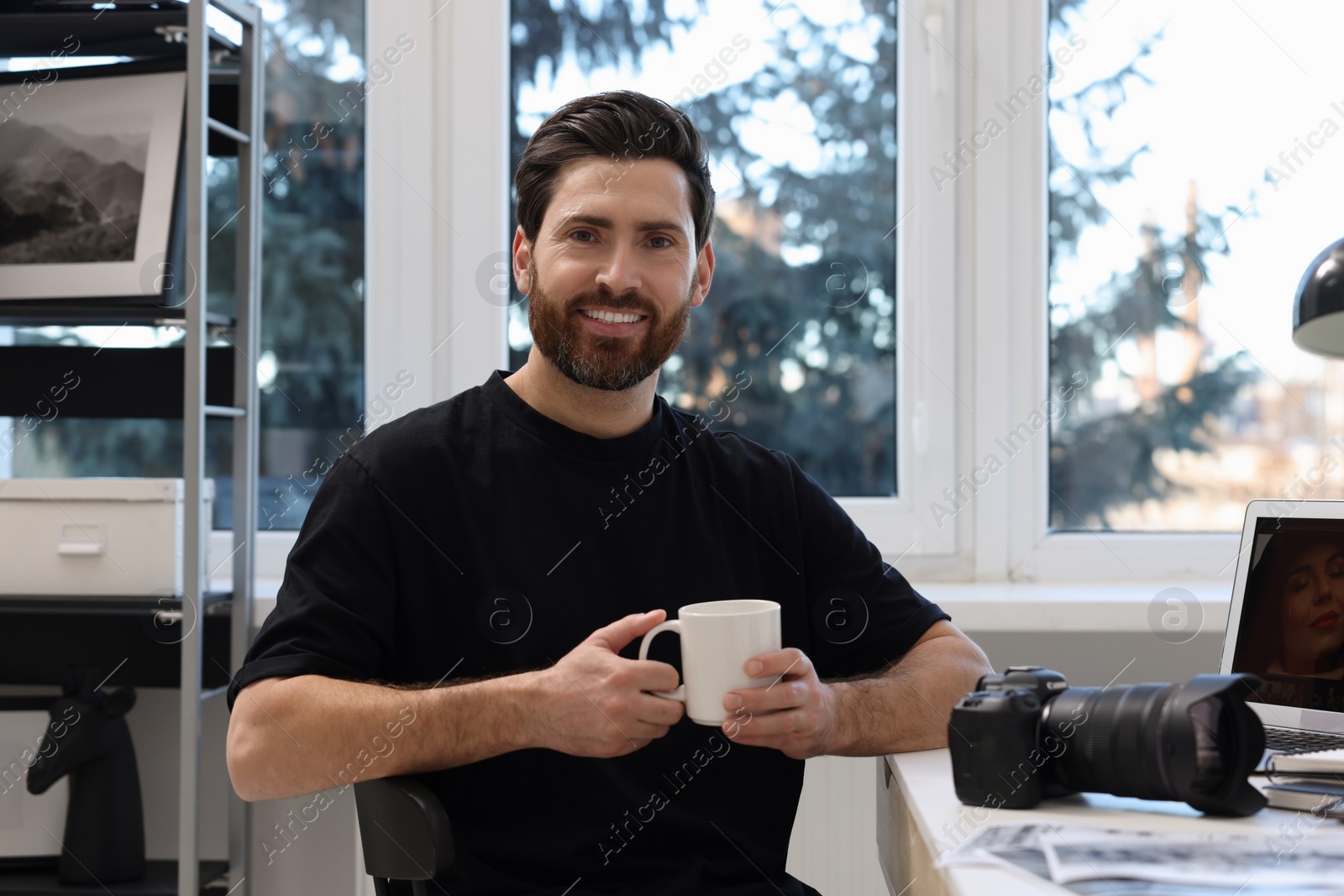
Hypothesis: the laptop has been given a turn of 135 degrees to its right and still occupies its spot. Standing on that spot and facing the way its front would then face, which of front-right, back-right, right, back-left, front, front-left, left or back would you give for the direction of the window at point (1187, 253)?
front

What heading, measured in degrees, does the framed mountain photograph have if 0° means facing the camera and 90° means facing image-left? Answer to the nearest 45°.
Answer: approximately 0°

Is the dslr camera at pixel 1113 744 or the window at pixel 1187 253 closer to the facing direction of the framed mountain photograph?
the dslr camera

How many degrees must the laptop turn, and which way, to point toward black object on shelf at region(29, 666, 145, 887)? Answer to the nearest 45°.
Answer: approximately 45° to its right

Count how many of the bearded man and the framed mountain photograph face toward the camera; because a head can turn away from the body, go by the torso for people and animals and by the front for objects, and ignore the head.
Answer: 2

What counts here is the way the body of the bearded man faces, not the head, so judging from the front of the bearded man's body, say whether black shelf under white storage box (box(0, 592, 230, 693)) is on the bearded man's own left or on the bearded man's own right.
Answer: on the bearded man's own right
